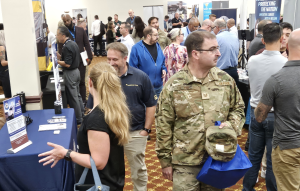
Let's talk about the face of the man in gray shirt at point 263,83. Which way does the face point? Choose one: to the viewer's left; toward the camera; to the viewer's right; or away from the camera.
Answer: away from the camera

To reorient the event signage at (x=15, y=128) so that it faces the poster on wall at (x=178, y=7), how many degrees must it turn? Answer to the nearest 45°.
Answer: approximately 90° to its left

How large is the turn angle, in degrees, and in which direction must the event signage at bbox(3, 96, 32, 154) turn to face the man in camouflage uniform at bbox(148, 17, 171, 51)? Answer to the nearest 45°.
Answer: approximately 90° to its left

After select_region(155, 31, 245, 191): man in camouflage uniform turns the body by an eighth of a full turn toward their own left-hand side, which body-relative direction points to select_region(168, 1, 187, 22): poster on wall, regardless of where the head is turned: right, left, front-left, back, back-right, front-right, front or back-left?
left

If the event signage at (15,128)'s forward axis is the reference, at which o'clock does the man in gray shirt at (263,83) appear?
The man in gray shirt is roughly at 11 o'clock from the event signage.

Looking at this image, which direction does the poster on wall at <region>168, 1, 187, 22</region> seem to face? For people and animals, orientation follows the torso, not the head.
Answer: toward the camera

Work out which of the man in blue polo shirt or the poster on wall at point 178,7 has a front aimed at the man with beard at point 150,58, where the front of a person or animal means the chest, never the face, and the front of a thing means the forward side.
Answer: the poster on wall

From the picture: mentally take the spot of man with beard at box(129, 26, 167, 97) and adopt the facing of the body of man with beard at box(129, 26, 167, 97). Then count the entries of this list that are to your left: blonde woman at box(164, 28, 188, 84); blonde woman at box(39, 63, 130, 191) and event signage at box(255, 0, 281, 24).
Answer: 2

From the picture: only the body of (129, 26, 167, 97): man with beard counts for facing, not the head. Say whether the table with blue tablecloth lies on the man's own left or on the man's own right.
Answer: on the man's own right

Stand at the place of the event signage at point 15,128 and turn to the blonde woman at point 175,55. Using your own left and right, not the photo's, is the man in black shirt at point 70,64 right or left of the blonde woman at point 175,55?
left

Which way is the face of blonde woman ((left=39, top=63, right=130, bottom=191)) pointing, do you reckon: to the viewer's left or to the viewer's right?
to the viewer's left
